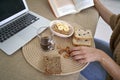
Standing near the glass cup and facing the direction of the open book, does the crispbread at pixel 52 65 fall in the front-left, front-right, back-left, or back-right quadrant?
back-right

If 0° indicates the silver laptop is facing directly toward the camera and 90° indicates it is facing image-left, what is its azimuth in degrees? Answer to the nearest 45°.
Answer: approximately 315°
